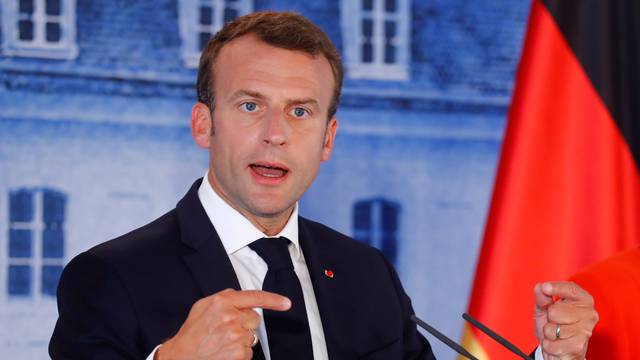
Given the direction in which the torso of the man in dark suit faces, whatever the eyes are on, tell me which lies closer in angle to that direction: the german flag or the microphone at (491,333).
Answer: the microphone

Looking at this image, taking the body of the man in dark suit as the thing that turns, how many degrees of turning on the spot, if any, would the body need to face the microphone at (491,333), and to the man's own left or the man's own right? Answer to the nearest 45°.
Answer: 0° — they already face it

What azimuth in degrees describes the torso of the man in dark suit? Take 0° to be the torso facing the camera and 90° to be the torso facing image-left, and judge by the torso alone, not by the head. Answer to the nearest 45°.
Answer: approximately 315°

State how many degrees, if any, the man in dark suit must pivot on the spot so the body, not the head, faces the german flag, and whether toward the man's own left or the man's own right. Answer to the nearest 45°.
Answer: approximately 90° to the man's own left
